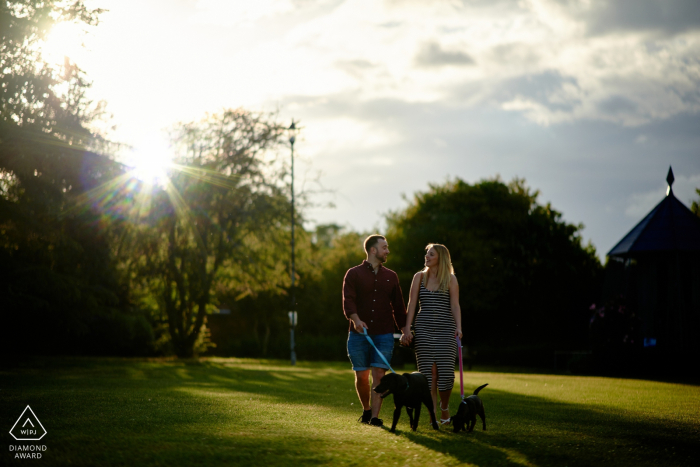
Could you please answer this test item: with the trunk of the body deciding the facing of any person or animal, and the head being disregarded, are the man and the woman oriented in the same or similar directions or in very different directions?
same or similar directions

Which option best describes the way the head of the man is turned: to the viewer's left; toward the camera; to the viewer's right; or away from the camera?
to the viewer's right

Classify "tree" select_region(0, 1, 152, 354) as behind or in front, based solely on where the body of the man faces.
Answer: behind

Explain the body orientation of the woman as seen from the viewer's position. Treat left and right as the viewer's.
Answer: facing the viewer

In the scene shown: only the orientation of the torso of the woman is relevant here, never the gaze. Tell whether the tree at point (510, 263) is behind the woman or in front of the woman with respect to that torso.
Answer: behind

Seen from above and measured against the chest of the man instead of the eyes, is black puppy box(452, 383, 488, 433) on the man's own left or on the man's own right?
on the man's own left

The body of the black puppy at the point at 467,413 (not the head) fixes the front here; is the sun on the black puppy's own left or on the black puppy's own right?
on the black puppy's own right

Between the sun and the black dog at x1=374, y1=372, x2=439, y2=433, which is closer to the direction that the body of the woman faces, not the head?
the black dog

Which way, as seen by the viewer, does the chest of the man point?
toward the camera

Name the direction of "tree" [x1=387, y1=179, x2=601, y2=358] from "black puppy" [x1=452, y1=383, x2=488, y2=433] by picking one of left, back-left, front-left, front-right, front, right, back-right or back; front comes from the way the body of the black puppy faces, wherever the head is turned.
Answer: back-right

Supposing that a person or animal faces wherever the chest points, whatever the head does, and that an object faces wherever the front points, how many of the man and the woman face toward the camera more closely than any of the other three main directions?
2

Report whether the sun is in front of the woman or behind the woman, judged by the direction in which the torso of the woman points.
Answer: behind
